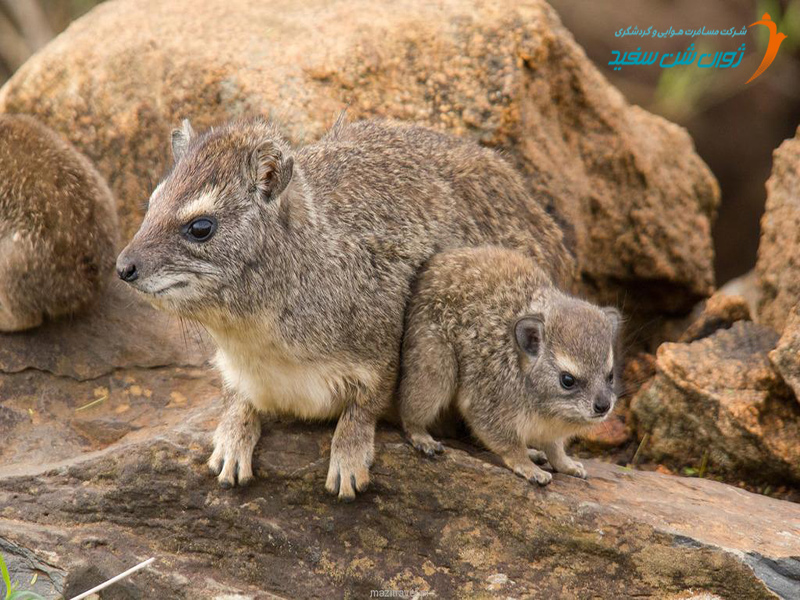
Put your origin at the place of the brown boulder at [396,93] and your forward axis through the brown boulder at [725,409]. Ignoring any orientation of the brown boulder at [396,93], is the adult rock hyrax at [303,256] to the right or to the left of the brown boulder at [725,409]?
right

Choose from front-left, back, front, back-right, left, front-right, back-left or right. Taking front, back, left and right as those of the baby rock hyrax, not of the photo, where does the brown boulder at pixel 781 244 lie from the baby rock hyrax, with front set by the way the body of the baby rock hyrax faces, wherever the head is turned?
left

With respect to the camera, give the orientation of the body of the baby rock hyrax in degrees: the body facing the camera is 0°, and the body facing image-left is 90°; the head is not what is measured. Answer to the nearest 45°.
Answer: approximately 315°

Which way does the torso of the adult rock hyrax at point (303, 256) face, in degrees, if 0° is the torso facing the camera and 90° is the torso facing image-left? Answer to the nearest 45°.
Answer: approximately 45°

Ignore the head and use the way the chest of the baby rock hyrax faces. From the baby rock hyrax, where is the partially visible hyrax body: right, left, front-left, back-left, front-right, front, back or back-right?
back
